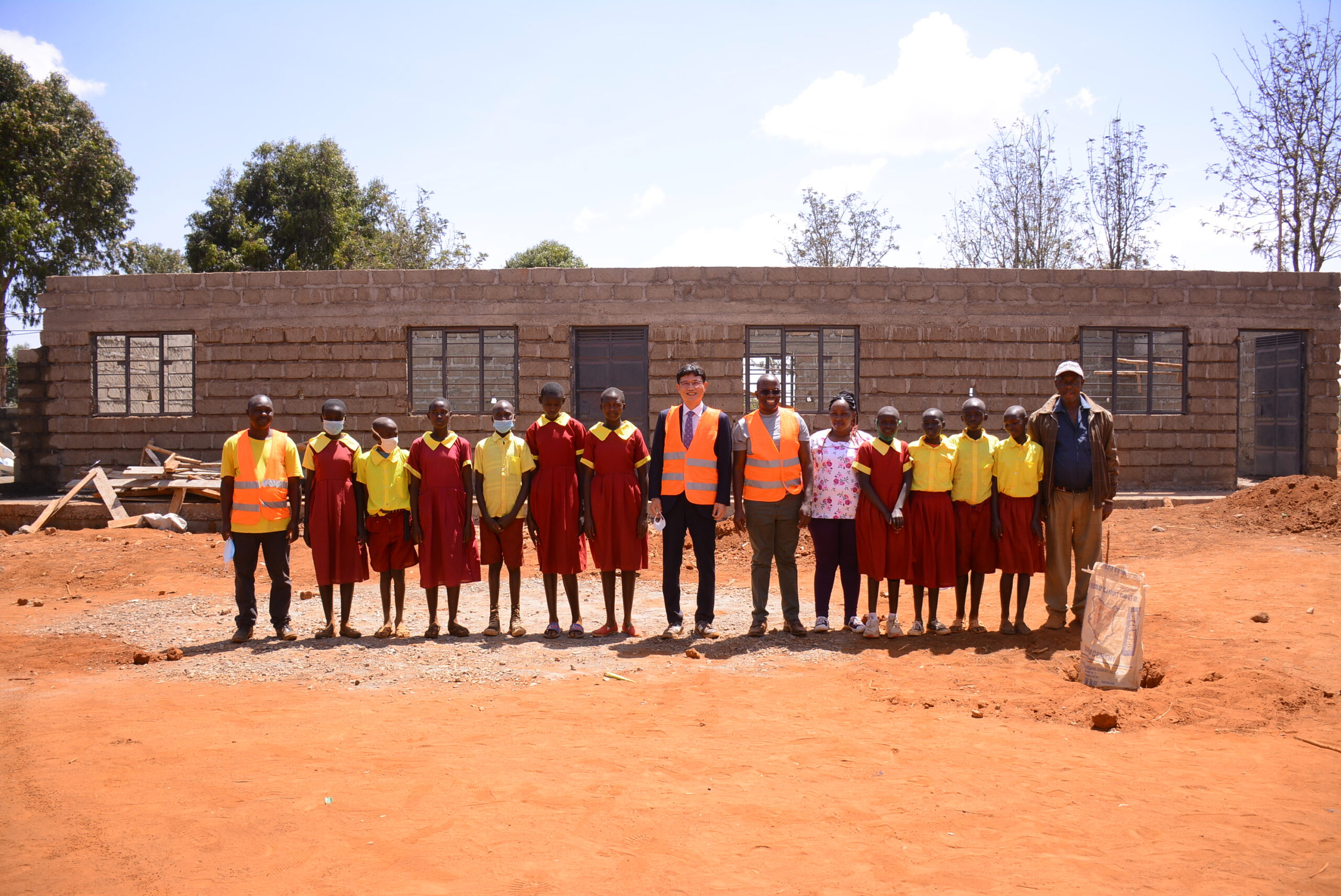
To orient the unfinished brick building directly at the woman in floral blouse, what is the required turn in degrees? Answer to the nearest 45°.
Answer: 0° — it already faces them

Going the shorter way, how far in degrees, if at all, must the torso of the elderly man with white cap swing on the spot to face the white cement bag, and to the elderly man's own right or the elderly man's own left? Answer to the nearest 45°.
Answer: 0° — they already face it

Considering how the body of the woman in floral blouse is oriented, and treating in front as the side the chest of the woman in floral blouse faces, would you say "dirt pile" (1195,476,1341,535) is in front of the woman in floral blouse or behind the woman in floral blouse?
behind

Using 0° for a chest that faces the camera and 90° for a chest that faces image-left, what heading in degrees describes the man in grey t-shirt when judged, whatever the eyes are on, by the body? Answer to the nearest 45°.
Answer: approximately 0°

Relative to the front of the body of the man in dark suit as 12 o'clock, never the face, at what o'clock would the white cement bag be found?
The white cement bag is roughly at 10 o'clock from the man in dark suit.

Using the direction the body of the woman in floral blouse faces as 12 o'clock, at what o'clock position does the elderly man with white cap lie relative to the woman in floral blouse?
The elderly man with white cap is roughly at 9 o'clock from the woman in floral blouse.

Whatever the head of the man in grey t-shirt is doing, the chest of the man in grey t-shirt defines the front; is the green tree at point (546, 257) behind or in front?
behind

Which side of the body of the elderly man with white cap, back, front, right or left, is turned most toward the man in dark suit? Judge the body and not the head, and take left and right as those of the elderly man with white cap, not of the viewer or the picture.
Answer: right
